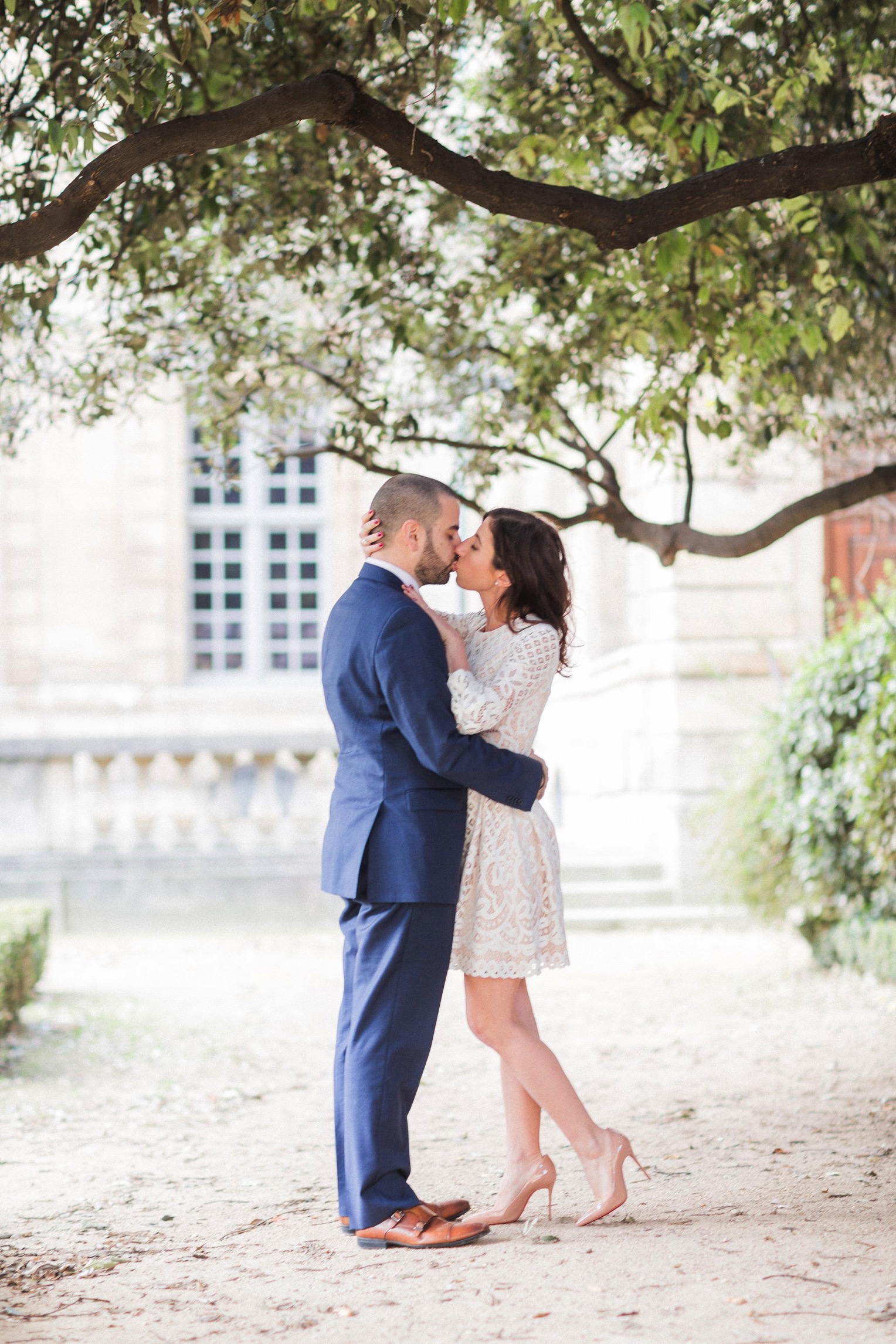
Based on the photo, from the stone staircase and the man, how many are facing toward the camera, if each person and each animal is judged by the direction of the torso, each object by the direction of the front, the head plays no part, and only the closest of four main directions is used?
1

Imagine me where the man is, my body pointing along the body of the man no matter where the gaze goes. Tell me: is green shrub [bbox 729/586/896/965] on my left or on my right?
on my left

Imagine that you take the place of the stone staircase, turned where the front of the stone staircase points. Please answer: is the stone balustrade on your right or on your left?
on your right

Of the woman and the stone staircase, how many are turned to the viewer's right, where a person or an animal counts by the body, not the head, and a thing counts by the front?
0

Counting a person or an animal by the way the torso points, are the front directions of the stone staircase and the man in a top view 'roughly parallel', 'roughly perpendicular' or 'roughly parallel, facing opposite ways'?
roughly perpendicular

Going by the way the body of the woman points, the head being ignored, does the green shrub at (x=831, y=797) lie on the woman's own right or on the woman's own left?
on the woman's own right

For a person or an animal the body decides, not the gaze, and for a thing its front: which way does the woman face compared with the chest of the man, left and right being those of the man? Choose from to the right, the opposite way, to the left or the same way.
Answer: the opposite way

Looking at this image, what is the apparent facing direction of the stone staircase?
toward the camera

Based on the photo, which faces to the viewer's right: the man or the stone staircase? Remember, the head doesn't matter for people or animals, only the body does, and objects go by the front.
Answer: the man

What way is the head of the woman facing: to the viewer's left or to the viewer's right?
to the viewer's left

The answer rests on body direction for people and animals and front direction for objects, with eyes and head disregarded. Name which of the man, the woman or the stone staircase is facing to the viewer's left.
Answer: the woman

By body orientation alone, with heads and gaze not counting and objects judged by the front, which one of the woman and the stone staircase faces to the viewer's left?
the woman

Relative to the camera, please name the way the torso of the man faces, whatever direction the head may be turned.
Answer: to the viewer's right

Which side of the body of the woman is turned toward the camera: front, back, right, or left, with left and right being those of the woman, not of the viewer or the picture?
left

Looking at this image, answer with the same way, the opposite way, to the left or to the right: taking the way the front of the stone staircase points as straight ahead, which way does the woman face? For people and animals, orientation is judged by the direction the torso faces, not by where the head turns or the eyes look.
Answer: to the right
